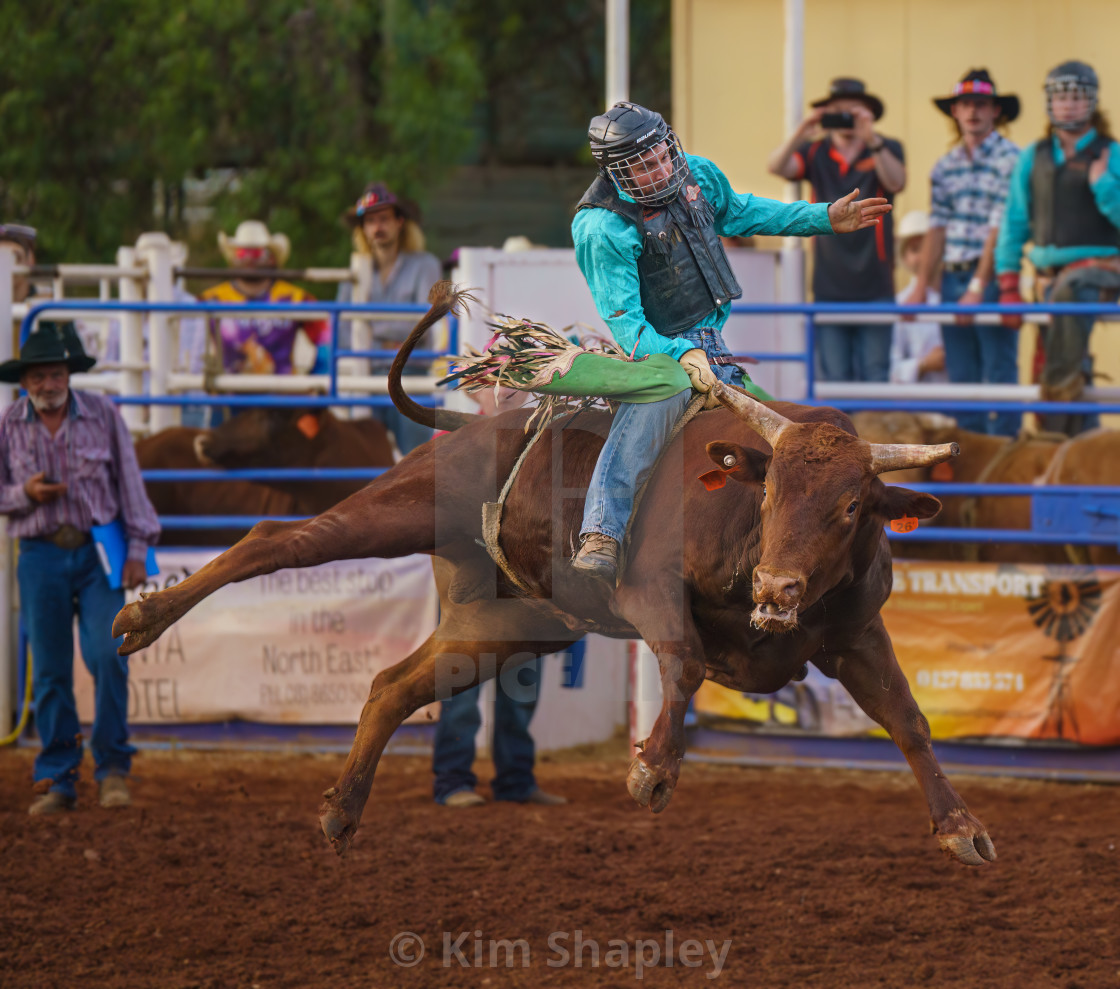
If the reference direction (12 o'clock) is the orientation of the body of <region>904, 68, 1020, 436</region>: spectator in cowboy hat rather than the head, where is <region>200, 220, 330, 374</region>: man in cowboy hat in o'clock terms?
The man in cowboy hat is roughly at 3 o'clock from the spectator in cowboy hat.

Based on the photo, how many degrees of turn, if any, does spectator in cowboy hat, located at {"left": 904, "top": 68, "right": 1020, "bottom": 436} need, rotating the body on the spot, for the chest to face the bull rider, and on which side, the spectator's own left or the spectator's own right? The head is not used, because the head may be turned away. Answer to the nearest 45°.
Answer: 0° — they already face them

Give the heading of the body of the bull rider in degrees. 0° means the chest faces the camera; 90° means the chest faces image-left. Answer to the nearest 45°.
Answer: approximately 315°

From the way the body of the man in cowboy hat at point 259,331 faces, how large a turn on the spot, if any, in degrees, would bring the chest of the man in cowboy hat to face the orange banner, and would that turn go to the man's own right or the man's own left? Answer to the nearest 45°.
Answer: approximately 45° to the man's own left

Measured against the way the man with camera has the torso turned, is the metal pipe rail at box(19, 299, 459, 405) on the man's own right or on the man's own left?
on the man's own right

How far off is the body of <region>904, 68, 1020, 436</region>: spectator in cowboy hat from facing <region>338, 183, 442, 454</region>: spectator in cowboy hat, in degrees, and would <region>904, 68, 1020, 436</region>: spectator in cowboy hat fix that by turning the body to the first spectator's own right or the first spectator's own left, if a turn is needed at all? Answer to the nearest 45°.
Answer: approximately 90° to the first spectator's own right

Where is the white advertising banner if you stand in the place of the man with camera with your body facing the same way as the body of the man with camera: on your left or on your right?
on your right

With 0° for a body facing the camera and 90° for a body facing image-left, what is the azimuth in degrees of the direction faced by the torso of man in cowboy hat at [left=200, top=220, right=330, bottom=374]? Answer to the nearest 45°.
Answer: approximately 0°

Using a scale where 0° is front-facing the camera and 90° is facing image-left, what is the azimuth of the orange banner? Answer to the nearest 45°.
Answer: approximately 0°

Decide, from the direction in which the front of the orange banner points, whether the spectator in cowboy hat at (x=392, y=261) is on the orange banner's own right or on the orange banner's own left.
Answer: on the orange banner's own right
